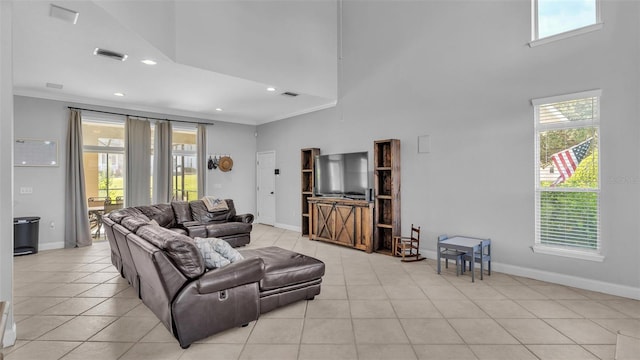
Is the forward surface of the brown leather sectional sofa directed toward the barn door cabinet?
yes

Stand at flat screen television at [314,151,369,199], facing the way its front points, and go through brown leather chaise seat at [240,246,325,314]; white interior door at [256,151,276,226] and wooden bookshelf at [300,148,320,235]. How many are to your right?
2

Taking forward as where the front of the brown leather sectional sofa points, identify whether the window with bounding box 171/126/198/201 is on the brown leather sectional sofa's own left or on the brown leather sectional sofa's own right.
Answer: on the brown leather sectional sofa's own left

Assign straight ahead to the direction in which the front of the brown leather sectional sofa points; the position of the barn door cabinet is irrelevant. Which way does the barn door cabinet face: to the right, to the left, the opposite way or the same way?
the opposite way

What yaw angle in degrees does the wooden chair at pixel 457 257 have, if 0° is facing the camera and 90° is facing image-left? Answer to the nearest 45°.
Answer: approximately 315°

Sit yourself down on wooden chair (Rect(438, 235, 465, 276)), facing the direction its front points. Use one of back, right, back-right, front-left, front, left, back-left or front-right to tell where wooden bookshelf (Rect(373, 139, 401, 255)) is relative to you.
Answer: back

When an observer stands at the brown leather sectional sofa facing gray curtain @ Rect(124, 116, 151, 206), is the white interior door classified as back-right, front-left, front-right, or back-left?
front-right

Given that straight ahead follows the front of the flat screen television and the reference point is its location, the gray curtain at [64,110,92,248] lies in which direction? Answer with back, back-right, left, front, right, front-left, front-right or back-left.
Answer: front-right

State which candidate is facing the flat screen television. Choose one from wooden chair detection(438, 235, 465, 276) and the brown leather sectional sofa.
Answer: the brown leather sectional sofa

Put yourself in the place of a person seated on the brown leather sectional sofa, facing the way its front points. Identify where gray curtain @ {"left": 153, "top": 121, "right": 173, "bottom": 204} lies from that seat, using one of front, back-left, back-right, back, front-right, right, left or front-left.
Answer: front-left

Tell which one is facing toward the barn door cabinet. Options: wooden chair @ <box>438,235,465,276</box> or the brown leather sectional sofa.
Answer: the brown leather sectional sofa

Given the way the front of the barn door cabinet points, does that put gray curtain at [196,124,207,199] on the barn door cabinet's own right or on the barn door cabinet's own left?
on the barn door cabinet's own right

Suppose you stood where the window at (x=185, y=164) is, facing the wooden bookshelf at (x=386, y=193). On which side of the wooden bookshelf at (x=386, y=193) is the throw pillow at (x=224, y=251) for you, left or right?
right

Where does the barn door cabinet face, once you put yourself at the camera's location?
facing the viewer and to the left of the viewer

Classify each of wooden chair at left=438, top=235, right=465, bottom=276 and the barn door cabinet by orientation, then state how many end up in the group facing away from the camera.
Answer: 0
